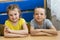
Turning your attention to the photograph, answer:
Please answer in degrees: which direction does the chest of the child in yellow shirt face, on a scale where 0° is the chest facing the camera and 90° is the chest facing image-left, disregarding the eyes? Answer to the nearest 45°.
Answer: approximately 0°
